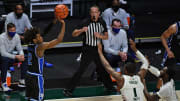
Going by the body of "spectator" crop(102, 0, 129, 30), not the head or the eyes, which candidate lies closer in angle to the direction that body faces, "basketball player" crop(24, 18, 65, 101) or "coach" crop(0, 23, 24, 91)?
the basketball player

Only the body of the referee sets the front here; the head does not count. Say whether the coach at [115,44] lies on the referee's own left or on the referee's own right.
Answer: on the referee's own left

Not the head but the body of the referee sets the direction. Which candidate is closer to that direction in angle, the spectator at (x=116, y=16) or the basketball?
the basketball

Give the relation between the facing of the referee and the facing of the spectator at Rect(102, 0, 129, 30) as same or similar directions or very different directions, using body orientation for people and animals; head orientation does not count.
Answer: same or similar directions

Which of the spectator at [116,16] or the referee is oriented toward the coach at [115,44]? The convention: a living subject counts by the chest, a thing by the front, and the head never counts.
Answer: the spectator at [116,16]

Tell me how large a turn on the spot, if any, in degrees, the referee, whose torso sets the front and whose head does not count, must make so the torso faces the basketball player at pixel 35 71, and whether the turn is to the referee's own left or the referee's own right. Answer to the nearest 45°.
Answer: approximately 45° to the referee's own right

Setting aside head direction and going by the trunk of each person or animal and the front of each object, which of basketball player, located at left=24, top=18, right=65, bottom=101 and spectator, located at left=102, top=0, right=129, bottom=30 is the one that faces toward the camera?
the spectator

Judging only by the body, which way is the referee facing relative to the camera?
toward the camera

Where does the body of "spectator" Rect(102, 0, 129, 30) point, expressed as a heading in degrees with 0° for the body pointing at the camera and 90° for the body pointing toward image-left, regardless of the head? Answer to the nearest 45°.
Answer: approximately 0°

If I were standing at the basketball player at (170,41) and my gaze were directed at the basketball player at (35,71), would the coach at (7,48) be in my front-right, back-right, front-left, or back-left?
front-right

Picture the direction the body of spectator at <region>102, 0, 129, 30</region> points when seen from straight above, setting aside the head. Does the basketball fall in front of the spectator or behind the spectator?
in front

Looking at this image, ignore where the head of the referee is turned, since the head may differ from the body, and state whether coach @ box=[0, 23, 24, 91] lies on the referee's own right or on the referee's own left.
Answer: on the referee's own right

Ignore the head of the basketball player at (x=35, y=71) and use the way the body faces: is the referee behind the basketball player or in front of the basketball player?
in front
